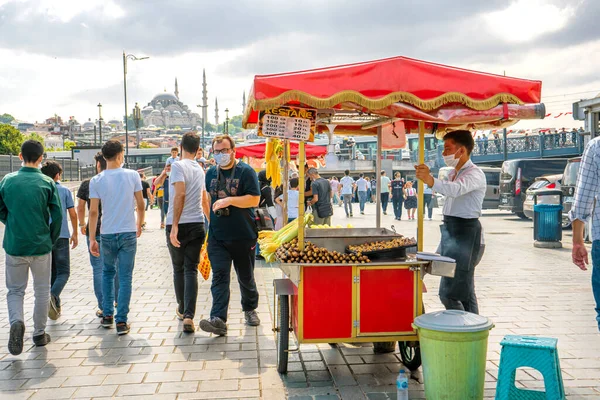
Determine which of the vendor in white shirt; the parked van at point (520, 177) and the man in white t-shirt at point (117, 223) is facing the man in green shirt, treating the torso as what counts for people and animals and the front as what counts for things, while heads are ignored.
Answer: the vendor in white shirt

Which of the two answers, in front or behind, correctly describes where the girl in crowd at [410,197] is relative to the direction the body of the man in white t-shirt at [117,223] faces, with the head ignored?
in front

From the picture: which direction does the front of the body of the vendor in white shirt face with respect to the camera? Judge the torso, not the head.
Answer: to the viewer's left

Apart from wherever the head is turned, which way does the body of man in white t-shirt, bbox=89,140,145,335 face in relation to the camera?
away from the camera

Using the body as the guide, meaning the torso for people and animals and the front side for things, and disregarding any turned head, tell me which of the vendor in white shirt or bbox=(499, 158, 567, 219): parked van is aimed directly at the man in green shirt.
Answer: the vendor in white shirt

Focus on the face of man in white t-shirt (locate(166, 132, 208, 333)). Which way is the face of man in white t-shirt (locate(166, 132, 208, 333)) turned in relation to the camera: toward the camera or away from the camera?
away from the camera

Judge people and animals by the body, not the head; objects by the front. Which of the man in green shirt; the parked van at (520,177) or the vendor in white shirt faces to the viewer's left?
the vendor in white shirt

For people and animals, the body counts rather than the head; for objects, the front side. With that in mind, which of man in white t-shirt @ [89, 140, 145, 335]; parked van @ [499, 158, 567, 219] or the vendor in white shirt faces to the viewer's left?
the vendor in white shirt

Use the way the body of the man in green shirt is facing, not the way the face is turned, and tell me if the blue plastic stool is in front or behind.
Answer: behind

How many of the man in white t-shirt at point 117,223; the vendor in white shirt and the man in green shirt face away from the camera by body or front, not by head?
2

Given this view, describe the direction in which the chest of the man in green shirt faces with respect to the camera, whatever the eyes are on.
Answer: away from the camera

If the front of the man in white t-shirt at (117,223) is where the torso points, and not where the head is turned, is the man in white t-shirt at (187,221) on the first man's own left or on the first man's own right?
on the first man's own right
